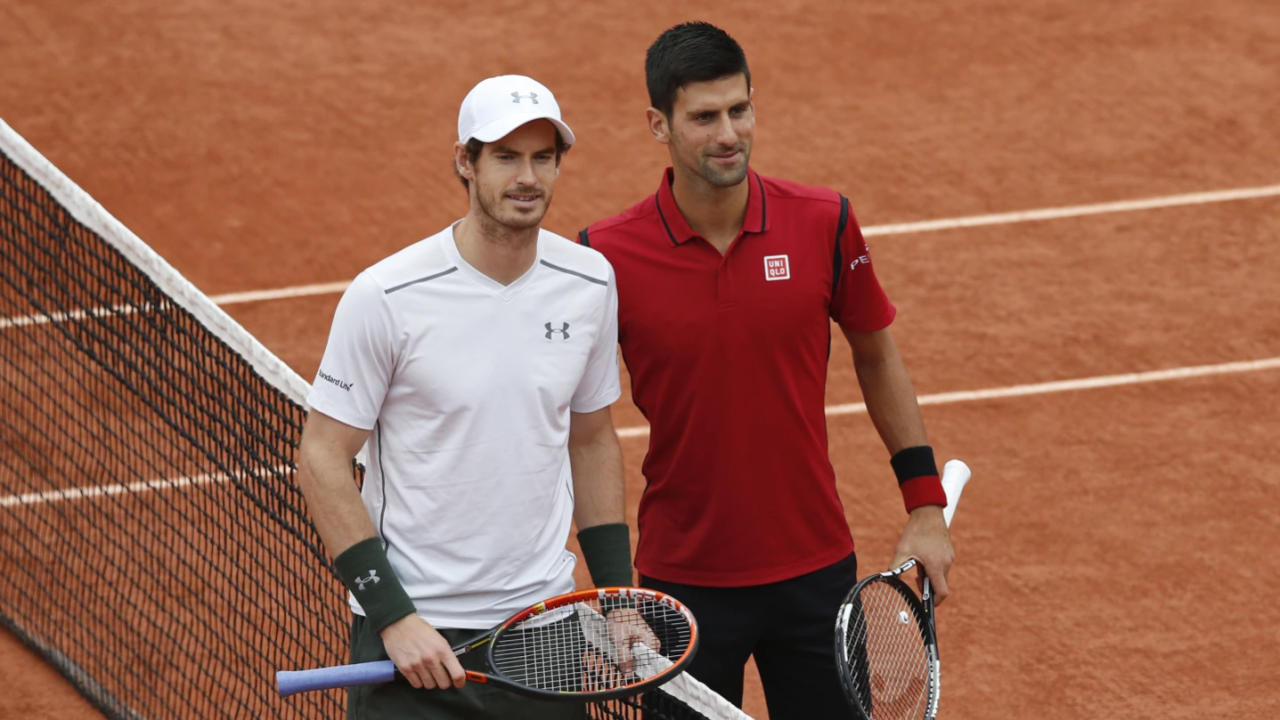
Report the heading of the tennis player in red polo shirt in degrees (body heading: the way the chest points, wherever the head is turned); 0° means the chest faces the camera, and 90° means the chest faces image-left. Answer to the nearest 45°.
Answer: approximately 0°
